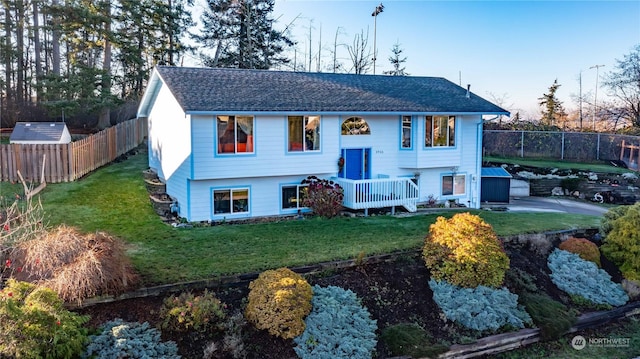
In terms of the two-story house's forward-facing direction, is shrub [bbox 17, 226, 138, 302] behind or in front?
in front

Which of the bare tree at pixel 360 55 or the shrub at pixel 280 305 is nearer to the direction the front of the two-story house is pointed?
the shrub

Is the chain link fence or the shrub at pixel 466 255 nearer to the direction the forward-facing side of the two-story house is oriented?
the shrub

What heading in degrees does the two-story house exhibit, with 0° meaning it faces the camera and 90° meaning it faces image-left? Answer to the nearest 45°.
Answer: approximately 0°

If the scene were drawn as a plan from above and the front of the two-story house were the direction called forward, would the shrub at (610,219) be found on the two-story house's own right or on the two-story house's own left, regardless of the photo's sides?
on the two-story house's own left

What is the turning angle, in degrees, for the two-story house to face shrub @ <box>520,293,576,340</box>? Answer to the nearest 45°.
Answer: approximately 45° to its left

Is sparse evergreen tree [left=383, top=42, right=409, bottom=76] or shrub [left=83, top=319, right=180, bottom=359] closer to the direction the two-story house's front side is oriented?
the shrub

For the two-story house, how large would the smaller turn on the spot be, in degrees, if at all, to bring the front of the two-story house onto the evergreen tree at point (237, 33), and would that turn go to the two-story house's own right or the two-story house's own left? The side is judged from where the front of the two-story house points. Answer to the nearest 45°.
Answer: approximately 180°

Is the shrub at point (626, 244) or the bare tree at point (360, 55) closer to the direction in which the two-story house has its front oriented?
the shrub

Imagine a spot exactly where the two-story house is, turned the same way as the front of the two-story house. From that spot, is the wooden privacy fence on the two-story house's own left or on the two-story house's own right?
on the two-story house's own right

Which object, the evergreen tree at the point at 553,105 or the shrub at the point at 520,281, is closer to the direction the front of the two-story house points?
the shrub

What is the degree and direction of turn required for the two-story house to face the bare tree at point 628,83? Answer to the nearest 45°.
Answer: approximately 135° to its left

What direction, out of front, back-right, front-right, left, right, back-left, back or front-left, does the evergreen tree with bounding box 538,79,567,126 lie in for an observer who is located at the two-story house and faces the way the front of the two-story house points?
back-left

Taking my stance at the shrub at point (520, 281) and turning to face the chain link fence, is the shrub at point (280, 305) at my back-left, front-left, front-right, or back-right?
back-left

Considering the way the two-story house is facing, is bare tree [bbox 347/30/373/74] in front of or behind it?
behind
